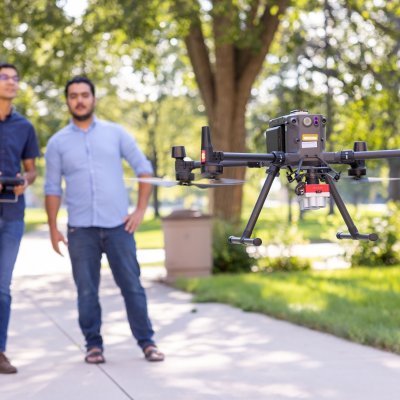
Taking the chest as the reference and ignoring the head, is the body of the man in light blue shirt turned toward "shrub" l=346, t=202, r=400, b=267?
no

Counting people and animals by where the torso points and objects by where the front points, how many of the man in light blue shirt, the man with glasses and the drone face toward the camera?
3

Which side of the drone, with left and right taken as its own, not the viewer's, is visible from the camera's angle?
front

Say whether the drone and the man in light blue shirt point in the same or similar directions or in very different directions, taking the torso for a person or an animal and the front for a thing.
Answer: same or similar directions

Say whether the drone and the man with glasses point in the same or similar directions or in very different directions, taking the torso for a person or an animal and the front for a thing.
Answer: same or similar directions

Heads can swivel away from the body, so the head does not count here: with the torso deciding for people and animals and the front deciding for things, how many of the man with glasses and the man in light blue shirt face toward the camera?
2

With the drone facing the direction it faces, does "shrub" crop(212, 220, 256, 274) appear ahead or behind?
behind

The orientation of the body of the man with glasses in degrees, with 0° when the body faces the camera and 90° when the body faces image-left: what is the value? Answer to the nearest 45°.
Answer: approximately 0°

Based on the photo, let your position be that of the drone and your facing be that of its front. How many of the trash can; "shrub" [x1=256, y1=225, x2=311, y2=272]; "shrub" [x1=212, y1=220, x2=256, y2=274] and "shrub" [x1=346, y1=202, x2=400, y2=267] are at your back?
4

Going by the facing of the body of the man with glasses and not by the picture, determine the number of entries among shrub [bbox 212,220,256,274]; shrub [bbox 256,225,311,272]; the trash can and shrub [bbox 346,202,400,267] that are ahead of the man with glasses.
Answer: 0

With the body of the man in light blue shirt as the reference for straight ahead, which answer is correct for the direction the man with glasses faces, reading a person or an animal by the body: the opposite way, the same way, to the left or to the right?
the same way

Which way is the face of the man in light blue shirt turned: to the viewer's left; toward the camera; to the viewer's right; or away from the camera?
toward the camera

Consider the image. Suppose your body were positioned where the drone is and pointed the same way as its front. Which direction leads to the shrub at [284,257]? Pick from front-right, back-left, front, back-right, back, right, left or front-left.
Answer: back

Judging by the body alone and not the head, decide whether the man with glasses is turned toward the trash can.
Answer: no

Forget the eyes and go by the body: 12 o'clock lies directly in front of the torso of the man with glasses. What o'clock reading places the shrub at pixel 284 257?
The shrub is roughly at 7 o'clock from the man with glasses.

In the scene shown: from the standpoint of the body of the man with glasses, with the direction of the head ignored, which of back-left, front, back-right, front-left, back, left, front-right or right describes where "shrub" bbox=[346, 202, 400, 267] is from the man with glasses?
back-left

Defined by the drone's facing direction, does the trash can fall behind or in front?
behind
